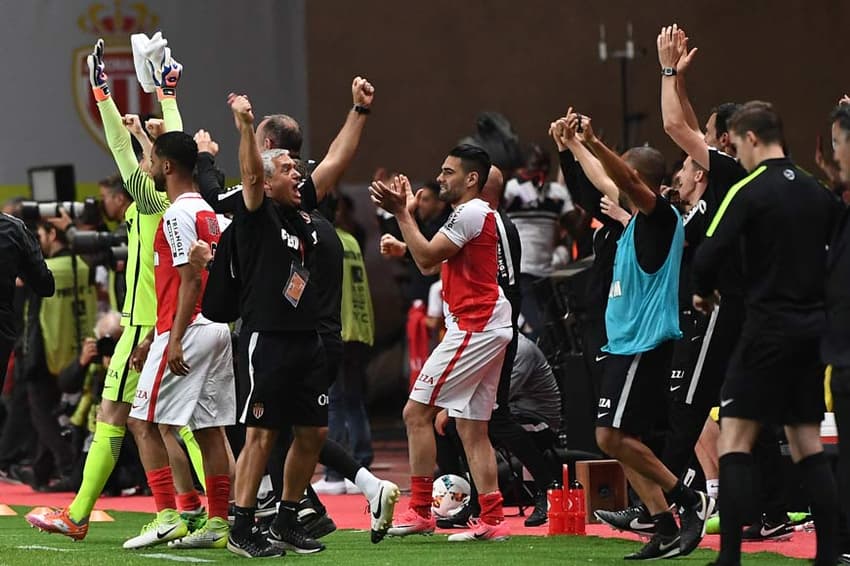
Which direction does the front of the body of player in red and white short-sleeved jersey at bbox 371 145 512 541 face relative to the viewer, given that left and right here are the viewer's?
facing to the left of the viewer

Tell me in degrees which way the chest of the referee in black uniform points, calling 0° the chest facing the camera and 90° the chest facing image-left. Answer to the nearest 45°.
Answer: approximately 135°

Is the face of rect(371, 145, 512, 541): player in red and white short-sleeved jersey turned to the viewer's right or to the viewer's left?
to the viewer's left

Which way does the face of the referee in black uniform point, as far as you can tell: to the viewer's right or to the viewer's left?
to the viewer's left
